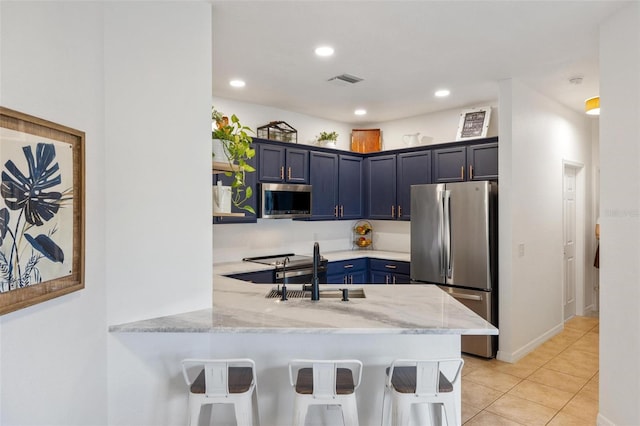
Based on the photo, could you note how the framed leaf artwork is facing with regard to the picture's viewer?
facing the viewer and to the right of the viewer

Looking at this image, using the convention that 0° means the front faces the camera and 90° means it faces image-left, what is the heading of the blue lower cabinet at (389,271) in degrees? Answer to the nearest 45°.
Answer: approximately 45°

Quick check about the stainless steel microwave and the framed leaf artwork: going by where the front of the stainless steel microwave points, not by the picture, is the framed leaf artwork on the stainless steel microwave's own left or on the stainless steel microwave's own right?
on the stainless steel microwave's own right

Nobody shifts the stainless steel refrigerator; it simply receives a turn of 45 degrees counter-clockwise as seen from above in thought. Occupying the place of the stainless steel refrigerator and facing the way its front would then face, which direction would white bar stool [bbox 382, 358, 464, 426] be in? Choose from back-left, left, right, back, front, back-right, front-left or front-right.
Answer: front

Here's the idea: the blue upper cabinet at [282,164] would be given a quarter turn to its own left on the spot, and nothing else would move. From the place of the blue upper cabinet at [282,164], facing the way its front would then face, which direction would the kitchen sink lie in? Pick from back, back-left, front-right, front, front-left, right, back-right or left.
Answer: back-right

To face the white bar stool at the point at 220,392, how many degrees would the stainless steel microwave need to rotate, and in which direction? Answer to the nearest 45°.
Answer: approximately 45° to its right

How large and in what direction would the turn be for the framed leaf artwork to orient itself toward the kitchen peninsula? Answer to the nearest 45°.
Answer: approximately 45° to its left

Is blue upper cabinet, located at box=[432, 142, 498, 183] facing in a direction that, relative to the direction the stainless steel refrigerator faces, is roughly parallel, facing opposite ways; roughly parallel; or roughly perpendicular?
roughly parallel

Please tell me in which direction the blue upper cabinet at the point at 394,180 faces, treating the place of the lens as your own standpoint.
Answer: facing the viewer and to the left of the viewer

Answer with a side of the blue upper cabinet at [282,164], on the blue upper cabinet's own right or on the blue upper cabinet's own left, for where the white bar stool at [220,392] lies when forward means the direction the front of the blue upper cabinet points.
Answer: on the blue upper cabinet's own right

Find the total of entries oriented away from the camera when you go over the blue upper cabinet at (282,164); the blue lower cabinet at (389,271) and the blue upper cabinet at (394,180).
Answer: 0

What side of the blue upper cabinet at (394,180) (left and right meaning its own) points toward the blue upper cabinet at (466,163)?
left

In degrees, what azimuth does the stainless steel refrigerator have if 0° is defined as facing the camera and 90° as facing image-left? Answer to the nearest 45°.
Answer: approximately 45°

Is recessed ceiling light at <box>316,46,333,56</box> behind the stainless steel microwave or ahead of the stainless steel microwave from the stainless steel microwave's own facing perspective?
ahead
